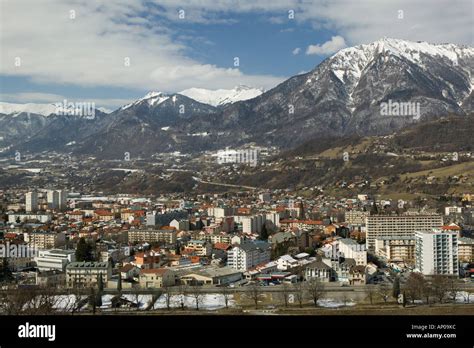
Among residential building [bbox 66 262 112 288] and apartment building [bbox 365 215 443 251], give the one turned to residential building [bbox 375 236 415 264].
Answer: the apartment building

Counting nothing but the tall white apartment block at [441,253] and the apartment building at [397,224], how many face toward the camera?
2

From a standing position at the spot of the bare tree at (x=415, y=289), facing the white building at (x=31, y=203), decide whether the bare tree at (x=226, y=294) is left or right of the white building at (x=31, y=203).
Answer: left

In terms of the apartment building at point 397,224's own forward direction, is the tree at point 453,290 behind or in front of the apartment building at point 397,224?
in front

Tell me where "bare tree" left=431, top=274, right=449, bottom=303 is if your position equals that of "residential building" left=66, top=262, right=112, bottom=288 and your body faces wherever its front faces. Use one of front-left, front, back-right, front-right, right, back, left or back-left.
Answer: front-left

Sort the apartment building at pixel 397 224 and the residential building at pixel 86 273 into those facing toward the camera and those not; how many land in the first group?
2

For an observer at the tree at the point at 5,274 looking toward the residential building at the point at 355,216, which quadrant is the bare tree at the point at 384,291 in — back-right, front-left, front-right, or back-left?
front-right

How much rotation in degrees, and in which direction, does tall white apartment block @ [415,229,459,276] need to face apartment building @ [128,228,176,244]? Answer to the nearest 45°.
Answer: approximately 135° to its right

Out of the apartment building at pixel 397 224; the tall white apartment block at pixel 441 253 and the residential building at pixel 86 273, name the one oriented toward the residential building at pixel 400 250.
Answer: the apartment building

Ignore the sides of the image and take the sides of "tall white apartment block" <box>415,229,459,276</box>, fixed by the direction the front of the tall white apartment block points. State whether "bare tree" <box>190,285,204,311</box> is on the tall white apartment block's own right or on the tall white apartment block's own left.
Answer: on the tall white apartment block's own right

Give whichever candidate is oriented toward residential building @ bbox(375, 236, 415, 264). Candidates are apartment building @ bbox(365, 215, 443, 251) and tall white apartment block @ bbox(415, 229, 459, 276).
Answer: the apartment building

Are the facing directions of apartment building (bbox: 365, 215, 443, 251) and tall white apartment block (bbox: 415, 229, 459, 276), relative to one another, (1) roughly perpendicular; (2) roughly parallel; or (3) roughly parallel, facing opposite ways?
roughly parallel

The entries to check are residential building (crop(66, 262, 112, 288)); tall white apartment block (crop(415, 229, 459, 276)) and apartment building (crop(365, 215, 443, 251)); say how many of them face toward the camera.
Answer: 3

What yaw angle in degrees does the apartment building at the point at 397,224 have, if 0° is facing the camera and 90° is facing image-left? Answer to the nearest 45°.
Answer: approximately 0°

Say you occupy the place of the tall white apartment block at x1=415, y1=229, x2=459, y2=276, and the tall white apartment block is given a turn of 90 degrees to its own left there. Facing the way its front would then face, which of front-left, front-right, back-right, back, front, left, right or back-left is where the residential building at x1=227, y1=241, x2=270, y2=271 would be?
back

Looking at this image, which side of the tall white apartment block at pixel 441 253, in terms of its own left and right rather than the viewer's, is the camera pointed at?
front

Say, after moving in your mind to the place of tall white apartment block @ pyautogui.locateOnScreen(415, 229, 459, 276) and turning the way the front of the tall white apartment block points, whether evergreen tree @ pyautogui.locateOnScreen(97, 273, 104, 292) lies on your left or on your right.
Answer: on your right
